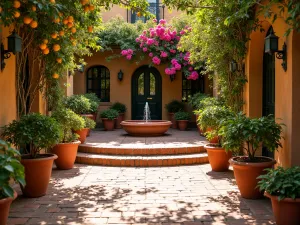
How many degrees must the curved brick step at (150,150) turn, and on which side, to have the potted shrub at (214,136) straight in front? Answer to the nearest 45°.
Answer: approximately 45° to its left

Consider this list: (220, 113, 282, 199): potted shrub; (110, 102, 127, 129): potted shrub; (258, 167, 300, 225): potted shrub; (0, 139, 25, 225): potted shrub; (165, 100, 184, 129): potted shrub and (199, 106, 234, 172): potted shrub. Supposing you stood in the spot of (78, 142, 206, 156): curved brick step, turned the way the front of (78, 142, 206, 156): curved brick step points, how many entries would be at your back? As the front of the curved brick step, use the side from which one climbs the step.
2

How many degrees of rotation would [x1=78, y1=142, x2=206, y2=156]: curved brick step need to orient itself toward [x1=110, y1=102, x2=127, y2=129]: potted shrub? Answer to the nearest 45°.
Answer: approximately 180°

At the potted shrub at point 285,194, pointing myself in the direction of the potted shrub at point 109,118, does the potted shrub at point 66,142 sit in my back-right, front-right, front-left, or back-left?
front-left

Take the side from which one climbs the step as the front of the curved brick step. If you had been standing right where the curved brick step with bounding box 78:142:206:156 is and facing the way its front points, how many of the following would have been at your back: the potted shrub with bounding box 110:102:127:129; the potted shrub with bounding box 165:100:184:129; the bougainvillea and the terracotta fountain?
4

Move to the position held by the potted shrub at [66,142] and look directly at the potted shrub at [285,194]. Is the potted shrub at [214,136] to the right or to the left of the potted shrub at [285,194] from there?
left

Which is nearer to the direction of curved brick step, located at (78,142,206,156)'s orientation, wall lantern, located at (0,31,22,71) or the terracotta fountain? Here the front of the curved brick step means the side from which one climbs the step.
the wall lantern

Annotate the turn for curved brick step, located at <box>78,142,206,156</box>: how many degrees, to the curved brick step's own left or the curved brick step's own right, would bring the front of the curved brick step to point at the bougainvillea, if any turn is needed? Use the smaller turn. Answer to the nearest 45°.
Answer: approximately 180°

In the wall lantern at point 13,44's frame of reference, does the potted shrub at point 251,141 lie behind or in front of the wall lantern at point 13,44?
in front

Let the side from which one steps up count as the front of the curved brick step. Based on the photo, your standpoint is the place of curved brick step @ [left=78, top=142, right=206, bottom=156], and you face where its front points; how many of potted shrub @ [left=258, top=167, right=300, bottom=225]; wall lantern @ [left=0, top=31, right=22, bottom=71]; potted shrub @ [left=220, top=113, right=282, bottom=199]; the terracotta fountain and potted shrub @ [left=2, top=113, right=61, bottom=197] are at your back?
1

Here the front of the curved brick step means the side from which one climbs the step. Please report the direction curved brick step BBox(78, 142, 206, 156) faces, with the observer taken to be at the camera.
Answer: facing the viewer

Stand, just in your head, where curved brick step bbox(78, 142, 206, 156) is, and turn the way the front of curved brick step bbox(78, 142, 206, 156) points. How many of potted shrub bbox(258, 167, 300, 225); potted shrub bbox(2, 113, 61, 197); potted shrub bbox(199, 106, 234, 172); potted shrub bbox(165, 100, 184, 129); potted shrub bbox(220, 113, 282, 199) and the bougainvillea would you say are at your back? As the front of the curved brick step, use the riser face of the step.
2

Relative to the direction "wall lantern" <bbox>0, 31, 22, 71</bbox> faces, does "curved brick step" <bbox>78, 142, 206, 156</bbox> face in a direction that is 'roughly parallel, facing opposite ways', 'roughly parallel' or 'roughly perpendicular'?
roughly perpendicular

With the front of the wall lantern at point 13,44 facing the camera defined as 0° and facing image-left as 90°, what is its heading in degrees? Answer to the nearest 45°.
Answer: approximately 270°

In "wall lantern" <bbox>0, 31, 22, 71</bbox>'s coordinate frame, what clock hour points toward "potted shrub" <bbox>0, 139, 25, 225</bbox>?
The potted shrub is roughly at 3 o'clock from the wall lantern.

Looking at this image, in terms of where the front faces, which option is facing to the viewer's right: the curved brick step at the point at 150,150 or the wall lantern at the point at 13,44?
the wall lantern

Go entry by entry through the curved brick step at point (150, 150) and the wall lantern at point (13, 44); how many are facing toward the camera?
1

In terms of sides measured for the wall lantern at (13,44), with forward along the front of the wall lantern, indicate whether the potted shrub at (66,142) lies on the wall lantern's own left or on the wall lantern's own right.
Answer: on the wall lantern's own left

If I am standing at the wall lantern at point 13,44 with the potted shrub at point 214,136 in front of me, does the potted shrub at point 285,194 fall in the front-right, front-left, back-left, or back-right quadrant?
front-right
